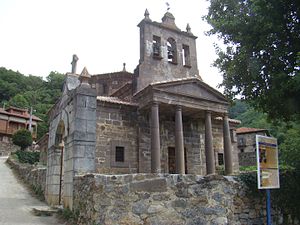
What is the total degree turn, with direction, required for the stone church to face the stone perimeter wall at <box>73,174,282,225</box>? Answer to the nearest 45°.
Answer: approximately 45° to its right

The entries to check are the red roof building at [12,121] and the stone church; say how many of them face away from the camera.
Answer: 0

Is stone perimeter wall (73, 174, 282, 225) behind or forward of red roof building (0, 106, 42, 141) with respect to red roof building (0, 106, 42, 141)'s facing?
forward

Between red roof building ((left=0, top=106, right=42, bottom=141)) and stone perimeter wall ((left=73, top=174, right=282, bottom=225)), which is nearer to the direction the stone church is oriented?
the stone perimeter wall

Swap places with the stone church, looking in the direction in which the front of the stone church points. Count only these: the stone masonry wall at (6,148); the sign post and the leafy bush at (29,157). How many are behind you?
2

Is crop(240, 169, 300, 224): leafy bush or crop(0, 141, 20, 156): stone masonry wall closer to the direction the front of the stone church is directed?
the leafy bush

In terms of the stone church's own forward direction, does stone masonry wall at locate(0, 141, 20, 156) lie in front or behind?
behind
